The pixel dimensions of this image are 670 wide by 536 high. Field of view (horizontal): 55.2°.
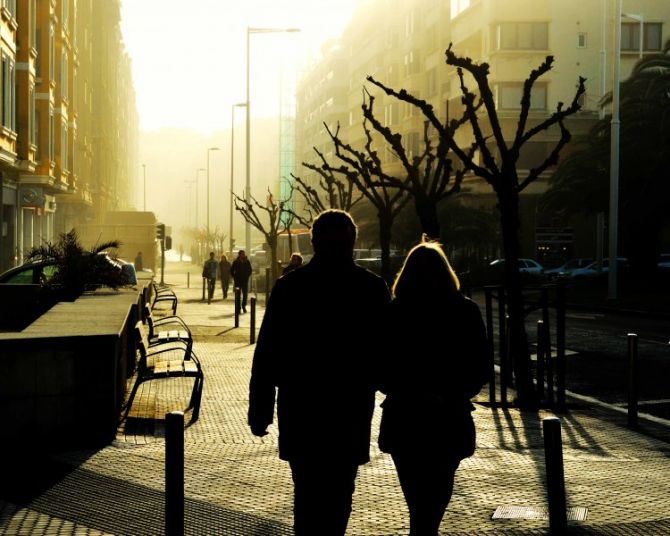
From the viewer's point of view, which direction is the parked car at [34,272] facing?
to the viewer's left

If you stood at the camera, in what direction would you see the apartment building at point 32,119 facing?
facing to the right of the viewer

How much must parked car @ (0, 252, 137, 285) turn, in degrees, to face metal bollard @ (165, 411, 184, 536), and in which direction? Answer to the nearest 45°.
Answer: approximately 90° to its left

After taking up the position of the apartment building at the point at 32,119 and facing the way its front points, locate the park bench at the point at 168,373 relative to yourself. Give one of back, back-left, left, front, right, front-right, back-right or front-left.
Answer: right

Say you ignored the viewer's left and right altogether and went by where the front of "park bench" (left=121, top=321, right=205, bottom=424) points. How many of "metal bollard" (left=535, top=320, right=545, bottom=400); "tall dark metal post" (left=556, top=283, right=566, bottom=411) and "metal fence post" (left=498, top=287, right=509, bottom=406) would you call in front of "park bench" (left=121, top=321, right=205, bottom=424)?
3

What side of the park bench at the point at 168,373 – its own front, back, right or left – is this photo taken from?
right

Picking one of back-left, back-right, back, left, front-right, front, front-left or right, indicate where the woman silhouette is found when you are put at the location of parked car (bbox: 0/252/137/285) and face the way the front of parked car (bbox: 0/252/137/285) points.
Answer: left

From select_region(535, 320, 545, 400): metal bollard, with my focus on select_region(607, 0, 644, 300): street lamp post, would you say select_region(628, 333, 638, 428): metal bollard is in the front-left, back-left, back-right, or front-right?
back-right

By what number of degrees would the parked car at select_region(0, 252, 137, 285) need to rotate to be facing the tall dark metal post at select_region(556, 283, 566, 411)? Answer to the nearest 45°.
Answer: approximately 135° to its left

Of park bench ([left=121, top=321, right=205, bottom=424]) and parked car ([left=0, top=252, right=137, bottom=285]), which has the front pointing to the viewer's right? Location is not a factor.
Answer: the park bench
